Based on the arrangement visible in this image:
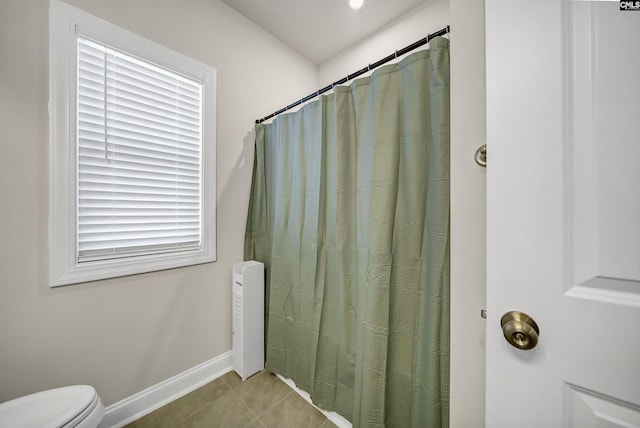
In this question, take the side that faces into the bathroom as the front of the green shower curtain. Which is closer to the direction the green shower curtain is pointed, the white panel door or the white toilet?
the white toilet

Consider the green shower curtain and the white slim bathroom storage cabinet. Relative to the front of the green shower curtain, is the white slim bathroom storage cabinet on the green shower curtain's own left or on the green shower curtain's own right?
on the green shower curtain's own right

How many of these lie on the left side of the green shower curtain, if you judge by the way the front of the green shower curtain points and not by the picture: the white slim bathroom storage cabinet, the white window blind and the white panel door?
1

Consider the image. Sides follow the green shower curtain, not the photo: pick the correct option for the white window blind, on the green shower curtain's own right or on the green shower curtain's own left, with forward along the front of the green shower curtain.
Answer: on the green shower curtain's own right

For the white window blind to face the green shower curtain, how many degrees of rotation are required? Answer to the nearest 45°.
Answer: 0° — it already faces it

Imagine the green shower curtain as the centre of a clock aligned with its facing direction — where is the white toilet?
The white toilet is roughly at 1 o'clock from the green shower curtain.

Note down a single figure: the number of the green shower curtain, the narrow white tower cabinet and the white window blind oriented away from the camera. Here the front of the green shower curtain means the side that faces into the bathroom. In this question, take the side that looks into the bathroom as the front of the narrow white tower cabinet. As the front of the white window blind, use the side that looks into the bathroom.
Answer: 0

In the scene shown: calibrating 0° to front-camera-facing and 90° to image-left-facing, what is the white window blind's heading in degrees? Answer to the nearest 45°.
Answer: approximately 315°

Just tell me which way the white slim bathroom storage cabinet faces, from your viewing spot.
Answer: facing the viewer and to the left of the viewer

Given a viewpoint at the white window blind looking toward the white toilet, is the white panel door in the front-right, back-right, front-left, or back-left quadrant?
front-left

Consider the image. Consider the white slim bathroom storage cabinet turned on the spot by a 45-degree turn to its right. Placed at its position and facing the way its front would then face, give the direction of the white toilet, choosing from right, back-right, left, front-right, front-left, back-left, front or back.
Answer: front-left

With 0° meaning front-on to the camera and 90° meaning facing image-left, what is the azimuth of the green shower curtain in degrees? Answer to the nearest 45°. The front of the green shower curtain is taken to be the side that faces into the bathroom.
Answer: approximately 45°

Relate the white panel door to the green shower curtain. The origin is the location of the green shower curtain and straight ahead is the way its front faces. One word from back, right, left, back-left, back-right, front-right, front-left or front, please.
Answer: left

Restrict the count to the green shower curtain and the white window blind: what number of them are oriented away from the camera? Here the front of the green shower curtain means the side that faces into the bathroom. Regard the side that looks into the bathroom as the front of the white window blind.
0

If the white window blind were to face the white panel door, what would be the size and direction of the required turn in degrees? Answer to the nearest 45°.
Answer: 0° — it already faces it

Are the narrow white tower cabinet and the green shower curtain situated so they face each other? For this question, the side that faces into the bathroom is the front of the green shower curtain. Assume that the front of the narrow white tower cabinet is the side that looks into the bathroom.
no
